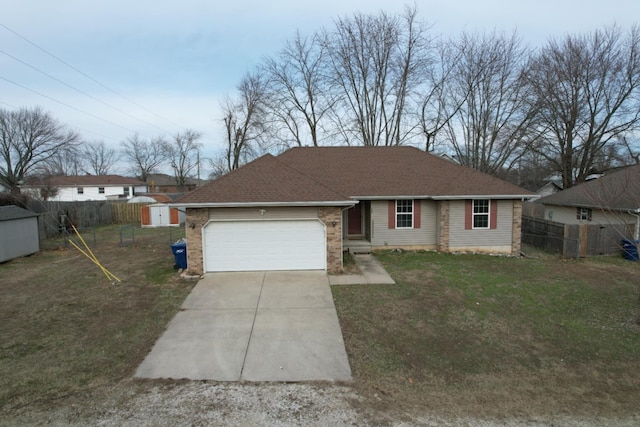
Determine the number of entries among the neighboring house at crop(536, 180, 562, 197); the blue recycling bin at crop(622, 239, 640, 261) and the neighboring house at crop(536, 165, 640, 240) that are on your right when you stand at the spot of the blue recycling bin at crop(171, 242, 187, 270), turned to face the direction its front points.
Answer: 0

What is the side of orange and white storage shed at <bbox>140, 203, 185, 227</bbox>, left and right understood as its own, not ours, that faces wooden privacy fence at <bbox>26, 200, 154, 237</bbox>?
right

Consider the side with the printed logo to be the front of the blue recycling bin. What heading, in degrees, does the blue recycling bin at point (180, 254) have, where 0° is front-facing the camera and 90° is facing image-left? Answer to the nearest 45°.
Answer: approximately 0°

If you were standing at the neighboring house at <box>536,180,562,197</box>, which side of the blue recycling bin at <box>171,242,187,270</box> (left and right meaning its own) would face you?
left

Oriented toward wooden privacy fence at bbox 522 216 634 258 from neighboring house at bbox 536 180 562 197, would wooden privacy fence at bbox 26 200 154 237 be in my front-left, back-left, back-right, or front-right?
front-right

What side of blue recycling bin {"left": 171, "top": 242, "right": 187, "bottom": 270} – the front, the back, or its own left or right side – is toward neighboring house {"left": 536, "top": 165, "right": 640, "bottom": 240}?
left

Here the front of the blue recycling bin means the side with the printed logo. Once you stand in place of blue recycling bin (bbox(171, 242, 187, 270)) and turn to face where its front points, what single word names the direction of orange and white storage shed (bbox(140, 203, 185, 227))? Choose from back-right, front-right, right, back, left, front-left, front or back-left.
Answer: back

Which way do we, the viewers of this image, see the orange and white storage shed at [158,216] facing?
facing the viewer

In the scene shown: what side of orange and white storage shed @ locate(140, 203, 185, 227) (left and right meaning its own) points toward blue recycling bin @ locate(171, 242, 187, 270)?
front

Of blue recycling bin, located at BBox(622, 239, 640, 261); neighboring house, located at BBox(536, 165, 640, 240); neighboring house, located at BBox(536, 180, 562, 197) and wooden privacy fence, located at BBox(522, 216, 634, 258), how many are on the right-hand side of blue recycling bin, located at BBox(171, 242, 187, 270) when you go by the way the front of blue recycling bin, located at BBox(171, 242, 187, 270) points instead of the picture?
0

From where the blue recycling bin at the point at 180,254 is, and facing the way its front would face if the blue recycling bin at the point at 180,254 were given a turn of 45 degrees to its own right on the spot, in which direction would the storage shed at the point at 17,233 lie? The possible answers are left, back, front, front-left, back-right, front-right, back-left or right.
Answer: right
